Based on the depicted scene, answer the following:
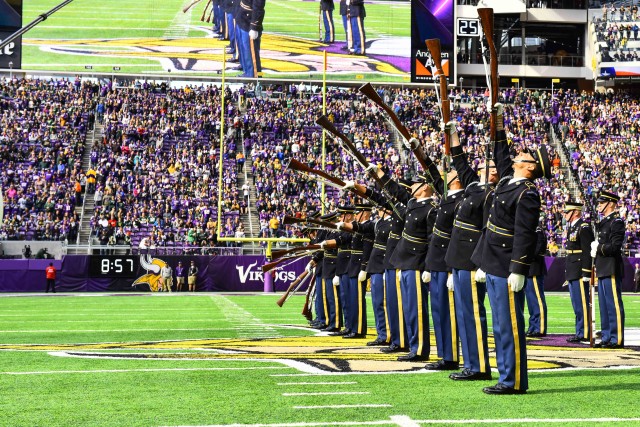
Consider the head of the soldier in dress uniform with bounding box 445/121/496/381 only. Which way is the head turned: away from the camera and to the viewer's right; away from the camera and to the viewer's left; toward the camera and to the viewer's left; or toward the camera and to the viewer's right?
toward the camera and to the viewer's left

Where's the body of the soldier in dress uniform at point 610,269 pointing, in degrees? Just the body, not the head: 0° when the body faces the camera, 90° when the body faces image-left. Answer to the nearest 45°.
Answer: approximately 90°

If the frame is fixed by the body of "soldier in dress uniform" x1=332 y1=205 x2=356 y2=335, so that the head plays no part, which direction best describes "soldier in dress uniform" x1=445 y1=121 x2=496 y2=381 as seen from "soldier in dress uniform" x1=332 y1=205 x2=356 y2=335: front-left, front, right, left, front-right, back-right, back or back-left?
left

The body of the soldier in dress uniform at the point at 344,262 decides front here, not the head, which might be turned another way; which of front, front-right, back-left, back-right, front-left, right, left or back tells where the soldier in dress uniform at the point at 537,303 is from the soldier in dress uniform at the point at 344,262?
back

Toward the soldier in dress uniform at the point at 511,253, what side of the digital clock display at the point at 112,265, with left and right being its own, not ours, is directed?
front

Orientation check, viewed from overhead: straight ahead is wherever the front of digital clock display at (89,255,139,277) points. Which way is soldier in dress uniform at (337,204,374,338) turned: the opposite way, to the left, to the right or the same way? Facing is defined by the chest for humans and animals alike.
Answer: to the right

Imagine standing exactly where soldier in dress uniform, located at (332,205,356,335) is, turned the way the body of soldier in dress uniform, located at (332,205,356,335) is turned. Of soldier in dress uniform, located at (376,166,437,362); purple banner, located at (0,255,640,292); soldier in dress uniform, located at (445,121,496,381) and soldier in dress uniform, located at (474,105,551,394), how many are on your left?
3

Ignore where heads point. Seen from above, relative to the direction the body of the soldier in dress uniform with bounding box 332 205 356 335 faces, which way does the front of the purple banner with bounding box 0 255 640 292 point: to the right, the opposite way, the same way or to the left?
to the left

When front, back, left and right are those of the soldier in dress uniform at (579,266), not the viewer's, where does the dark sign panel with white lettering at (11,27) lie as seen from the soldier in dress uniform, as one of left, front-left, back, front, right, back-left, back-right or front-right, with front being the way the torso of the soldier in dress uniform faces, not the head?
right

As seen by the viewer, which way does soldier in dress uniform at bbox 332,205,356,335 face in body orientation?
to the viewer's left

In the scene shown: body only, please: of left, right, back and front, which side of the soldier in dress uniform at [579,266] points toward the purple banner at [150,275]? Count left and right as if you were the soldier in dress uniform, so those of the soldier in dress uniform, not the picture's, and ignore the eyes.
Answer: right

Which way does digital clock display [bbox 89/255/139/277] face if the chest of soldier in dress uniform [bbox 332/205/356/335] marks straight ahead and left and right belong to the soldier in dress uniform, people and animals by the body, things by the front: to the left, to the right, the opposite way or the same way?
to the left
